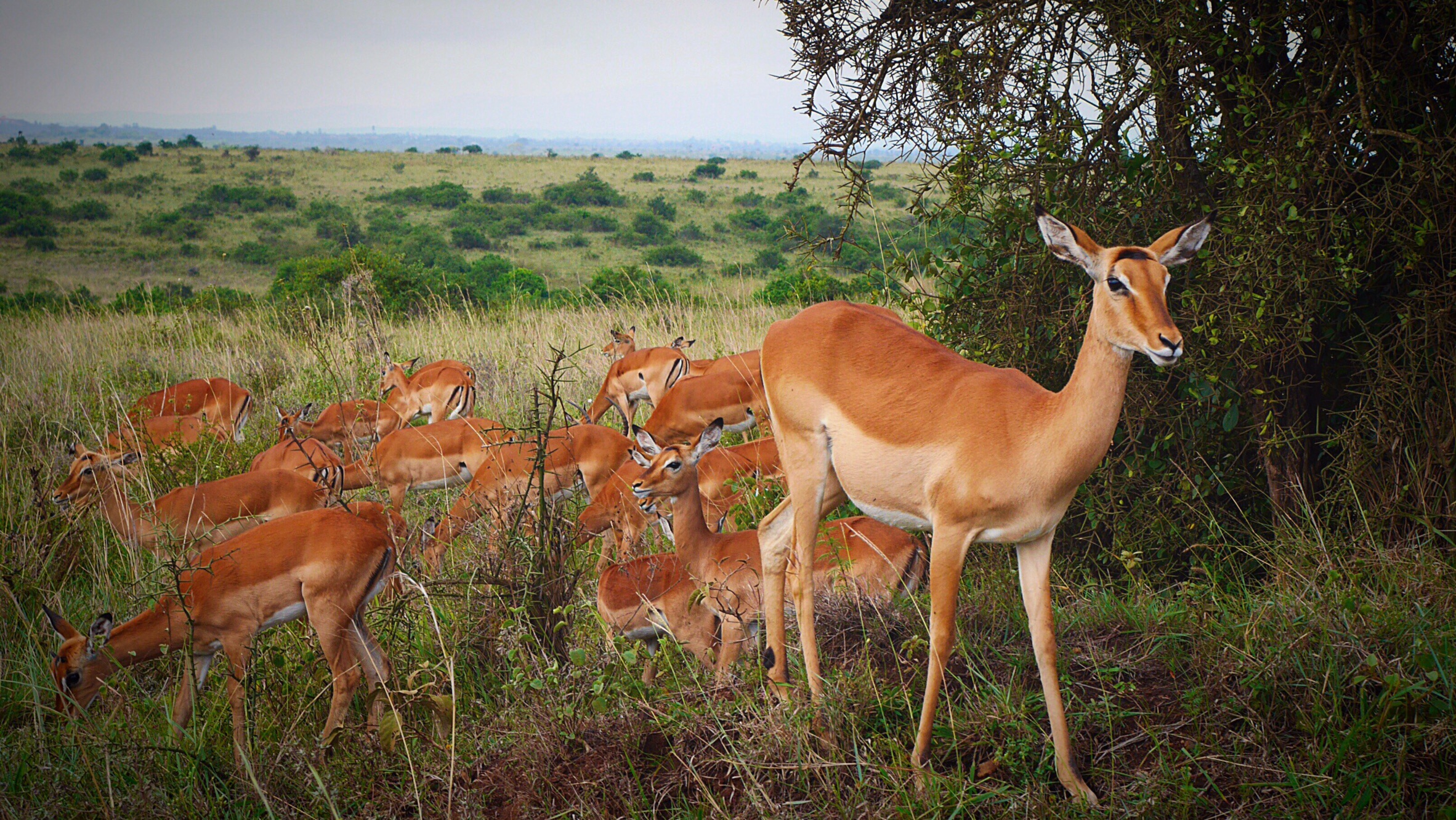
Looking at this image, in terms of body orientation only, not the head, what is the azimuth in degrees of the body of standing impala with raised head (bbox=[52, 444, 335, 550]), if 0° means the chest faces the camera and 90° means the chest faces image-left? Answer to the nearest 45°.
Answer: approximately 90°

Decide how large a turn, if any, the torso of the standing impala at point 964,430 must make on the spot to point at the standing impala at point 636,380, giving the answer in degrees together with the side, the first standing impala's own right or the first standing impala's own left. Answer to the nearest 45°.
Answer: approximately 180°

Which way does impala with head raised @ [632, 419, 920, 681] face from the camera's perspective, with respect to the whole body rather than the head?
to the viewer's left

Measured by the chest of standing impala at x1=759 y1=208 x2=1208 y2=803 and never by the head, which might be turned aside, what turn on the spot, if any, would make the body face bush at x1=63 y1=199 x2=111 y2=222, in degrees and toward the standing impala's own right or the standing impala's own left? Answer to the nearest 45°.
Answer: approximately 180°

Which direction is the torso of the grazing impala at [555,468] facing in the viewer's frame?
to the viewer's left

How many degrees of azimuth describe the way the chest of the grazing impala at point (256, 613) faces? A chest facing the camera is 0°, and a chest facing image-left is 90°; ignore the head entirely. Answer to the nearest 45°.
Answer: approximately 90°

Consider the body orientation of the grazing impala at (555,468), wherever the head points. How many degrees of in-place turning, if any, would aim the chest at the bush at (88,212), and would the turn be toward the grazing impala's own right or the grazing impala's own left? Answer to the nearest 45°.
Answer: approximately 45° to the grazing impala's own right

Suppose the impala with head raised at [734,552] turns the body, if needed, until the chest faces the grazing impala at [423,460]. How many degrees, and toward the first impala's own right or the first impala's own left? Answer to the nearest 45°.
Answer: approximately 45° to the first impala's own right

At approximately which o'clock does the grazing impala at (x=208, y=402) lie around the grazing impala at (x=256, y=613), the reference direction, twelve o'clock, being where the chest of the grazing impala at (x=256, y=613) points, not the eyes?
the grazing impala at (x=208, y=402) is roughly at 3 o'clock from the grazing impala at (x=256, y=613).

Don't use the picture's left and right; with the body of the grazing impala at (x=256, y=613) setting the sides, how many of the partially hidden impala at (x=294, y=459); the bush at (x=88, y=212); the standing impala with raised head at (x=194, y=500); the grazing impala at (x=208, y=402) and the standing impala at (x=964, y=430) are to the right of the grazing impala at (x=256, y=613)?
4

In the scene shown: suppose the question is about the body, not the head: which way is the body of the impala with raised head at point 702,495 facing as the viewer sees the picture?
to the viewer's left

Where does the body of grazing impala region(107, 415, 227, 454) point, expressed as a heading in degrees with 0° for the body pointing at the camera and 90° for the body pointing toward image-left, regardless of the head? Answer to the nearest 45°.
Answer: approximately 90°

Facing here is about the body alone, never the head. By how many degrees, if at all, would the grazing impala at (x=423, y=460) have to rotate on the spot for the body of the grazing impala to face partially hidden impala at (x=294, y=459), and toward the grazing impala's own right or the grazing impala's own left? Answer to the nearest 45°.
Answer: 0° — it already faces it

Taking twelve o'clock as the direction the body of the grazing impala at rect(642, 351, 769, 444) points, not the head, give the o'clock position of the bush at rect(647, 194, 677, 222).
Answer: The bush is roughly at 3 o'clock from the grazing impala.

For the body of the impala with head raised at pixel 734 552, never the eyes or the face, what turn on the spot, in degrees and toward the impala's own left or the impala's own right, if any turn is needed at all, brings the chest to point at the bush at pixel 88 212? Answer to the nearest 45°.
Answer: approximately 45° to the impala's own right

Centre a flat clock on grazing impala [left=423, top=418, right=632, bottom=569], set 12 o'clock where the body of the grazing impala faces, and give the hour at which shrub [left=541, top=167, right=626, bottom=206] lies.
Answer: The shrub is roughly at 3 o'clock from the grazing impala.

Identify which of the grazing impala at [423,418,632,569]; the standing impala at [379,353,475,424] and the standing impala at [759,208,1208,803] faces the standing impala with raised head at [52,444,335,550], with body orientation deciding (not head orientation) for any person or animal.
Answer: the grazing impala at [423,418,632,569]
